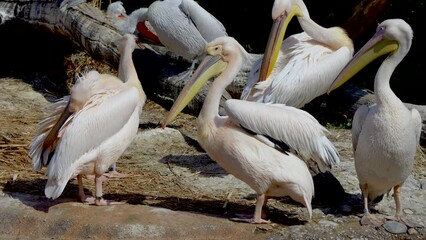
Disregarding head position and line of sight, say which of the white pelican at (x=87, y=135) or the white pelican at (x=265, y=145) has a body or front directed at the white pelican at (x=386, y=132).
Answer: the white pelican at (x=87, y=135)

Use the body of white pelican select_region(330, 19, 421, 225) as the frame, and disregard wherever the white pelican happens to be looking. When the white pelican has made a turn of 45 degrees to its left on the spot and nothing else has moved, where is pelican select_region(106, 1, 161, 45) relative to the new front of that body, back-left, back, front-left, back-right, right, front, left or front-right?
back

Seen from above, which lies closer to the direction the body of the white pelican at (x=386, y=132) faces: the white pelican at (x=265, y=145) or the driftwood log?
the white pelican

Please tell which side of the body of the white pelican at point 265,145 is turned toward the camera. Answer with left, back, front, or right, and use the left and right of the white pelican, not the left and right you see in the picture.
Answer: left

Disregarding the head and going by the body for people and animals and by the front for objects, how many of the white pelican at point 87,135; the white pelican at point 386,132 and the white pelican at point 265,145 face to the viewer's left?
1

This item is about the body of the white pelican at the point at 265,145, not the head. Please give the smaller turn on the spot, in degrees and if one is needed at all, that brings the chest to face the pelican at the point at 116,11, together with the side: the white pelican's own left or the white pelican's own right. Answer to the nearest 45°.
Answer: approximately 45° to the white pelican's own right

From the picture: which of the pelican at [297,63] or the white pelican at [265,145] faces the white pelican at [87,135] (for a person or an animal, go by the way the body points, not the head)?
the white pelican at [265,145]

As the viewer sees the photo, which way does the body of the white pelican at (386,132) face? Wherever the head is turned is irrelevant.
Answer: toward the camera

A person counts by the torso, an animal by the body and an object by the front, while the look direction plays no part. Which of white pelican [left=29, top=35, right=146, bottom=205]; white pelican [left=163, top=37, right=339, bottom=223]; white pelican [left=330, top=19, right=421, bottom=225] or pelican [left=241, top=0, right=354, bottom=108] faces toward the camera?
white pelican [left=330, top=19, right=421, bottom=225]

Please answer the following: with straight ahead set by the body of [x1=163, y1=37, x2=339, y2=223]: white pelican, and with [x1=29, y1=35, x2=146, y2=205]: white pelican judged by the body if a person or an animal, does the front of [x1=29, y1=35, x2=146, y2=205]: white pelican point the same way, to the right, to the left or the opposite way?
the opposite way

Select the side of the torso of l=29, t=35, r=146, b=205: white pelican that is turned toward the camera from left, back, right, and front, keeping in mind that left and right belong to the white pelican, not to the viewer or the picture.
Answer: right

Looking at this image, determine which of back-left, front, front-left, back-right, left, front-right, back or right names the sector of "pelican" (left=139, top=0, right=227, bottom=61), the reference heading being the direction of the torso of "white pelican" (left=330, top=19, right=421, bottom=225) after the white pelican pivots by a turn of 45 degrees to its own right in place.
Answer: right
